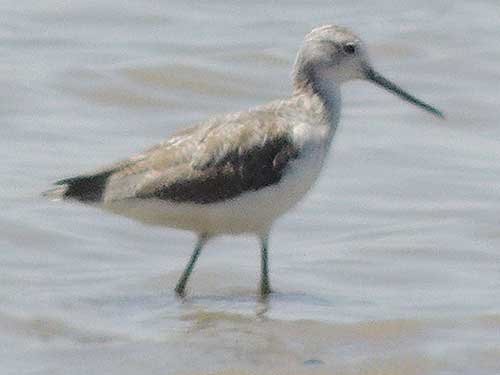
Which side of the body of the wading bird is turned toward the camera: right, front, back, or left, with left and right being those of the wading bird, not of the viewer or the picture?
right
